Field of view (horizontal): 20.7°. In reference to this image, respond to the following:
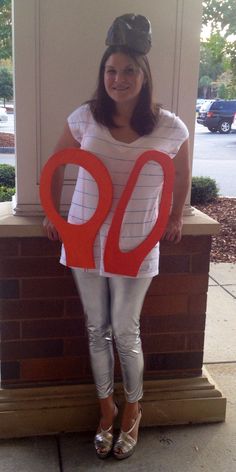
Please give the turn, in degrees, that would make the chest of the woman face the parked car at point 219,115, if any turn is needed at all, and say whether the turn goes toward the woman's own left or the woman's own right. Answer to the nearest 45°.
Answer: approximately 180°

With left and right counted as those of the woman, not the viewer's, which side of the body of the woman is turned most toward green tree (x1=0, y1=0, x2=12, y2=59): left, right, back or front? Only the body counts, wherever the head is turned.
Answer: back

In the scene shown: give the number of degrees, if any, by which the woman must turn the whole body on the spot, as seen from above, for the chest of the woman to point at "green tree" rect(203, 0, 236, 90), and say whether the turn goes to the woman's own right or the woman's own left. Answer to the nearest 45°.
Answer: approximately 180°

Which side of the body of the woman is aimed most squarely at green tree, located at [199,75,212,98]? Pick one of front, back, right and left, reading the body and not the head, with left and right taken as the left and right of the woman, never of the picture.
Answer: back

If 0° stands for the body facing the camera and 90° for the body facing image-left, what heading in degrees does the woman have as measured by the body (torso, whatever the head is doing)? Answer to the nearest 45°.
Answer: approximately 0°

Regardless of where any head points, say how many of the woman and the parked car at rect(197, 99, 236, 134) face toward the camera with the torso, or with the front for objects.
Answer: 1
